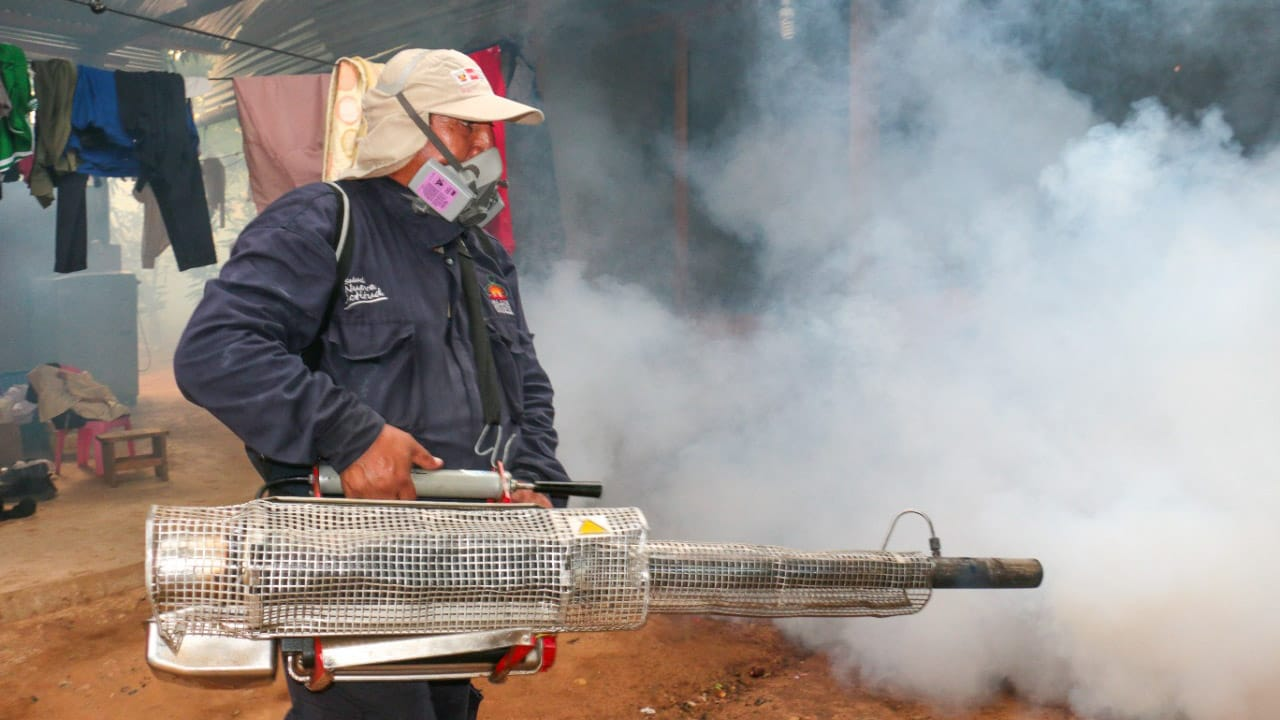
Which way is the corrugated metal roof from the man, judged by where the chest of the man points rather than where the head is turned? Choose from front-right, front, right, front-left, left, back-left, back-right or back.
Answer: back-left

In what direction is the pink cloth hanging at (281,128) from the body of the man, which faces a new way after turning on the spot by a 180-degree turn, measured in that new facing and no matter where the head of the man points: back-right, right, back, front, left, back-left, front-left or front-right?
front-right

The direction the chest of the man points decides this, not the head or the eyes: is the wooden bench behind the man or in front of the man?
behind

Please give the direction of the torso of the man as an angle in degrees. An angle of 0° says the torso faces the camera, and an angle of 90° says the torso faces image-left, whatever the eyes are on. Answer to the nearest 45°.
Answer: approximately 315°

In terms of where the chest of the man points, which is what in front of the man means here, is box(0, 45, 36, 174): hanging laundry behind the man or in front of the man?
behind

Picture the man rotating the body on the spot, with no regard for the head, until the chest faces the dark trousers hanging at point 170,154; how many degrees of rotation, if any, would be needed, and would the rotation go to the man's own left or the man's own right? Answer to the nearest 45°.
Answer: approximately 135° to the man's own left

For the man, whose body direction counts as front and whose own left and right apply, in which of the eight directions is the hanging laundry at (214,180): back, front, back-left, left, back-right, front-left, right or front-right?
back-left

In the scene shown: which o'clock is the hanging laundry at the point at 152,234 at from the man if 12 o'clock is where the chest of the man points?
The hanging laundry is roughly at 7 o'clock from the man.
